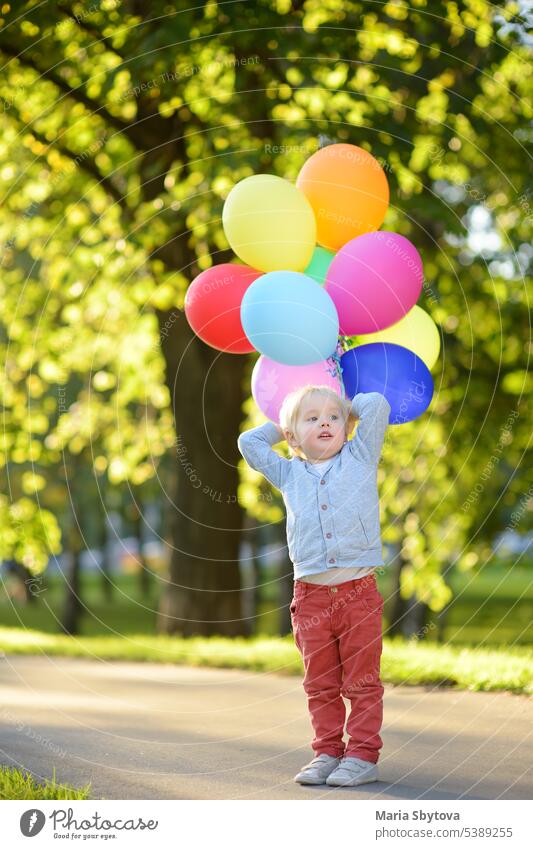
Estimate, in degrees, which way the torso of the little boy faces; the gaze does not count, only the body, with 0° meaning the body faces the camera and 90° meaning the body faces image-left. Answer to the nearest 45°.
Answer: approximately 0°

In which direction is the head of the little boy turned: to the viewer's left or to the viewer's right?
to the viewer's right

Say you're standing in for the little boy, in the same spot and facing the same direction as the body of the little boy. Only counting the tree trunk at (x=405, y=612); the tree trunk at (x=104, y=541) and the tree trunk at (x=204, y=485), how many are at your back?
3

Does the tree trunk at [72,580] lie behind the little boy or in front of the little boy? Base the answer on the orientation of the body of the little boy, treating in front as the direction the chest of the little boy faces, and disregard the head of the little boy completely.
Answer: behind

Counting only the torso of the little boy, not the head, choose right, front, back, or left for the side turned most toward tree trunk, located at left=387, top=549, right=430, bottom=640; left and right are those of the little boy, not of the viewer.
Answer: back
